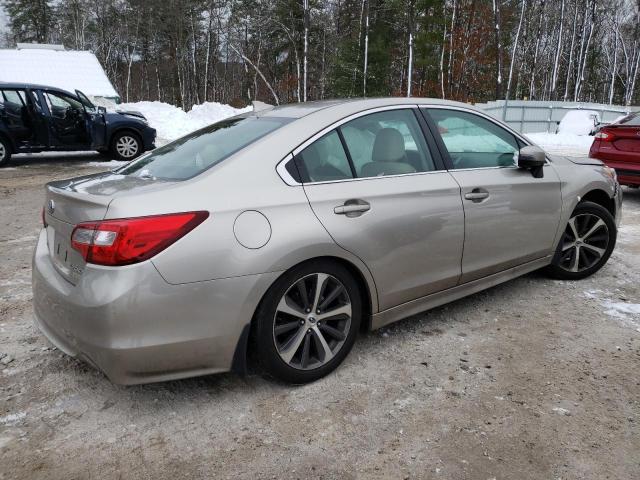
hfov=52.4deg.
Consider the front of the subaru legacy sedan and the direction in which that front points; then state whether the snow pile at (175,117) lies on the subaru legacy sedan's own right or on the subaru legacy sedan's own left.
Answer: on the subaru legacy sedan's own left

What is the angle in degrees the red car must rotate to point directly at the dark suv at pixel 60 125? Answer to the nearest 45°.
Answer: approximately 135° to its left

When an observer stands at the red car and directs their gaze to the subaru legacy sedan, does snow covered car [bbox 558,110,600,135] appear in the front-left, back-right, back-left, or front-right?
back-right

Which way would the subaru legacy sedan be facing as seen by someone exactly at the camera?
facing away from the viewer and to the right of the viewer

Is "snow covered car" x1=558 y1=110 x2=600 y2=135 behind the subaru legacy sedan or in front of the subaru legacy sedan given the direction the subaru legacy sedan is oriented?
in front

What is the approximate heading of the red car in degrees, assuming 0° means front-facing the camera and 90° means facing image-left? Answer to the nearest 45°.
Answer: approximately 225°

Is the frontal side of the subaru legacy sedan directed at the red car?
yes

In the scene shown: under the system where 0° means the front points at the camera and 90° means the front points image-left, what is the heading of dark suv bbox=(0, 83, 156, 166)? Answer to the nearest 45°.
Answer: approximately 270°

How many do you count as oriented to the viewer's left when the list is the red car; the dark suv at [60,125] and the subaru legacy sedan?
0

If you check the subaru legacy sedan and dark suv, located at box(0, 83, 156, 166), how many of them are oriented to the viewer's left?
0
